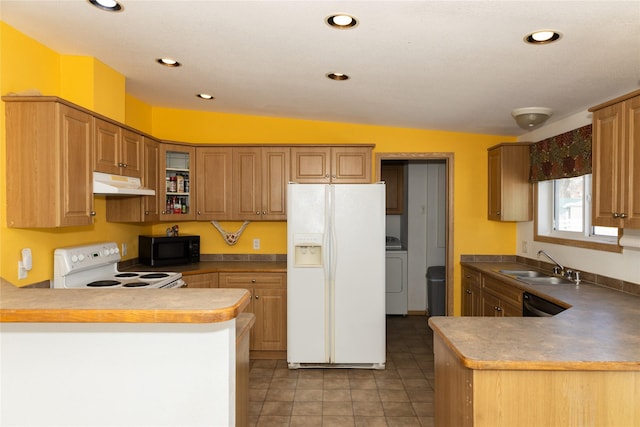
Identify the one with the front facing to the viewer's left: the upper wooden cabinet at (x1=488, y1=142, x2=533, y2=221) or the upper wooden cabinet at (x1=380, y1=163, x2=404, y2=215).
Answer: the upper wooden cabinet at (x1=488, y1=142, x2=533, y2=221)

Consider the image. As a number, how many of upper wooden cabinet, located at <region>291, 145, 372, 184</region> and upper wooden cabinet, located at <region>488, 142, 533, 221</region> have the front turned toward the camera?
1

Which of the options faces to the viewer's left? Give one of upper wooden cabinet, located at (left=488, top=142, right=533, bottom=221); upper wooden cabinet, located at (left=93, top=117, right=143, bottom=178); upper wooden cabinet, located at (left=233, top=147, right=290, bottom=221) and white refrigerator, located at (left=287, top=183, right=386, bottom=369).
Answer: upper wooden cabinet, located at (left=488, top=142, right=533, bottom=221)

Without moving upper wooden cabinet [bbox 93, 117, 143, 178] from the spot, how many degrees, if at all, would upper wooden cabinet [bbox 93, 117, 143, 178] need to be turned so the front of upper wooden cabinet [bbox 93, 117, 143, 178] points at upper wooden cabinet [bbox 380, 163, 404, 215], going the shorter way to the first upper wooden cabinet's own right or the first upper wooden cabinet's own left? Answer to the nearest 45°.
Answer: approximately 45° to the first upper wooden cabinet's own left

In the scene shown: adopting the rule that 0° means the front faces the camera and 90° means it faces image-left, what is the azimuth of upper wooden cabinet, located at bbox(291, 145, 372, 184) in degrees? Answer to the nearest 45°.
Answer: approximately 0°

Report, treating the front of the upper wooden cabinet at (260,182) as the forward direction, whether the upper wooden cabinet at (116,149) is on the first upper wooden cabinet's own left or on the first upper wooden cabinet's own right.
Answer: on the first upper wooden cabinet's own right
